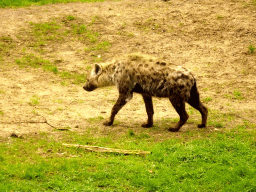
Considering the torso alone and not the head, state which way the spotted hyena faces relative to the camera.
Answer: to the viewer's left

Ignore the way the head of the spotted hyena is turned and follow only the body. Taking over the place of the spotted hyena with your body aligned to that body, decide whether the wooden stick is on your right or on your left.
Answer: on your left
